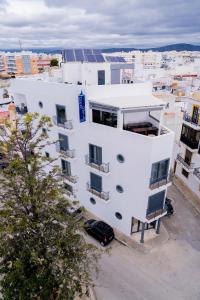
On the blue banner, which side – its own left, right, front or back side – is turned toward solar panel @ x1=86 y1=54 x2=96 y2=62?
back

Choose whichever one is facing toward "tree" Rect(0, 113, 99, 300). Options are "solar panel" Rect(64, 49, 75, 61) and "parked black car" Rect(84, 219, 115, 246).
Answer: the solar panel

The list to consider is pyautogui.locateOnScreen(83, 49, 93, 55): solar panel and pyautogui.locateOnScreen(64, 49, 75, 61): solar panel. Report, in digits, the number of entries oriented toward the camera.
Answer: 2

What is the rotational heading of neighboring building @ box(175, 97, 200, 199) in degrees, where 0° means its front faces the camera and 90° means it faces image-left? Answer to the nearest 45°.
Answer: approximately 45°

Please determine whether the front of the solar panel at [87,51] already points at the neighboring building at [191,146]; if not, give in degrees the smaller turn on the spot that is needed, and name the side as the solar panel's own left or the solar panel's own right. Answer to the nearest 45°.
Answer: approximately 45° to the solar panel's own left

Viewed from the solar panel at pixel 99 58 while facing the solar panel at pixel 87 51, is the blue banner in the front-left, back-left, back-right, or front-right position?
back-left

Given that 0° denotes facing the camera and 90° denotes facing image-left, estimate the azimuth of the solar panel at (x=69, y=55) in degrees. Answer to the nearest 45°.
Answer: approximately 0°
